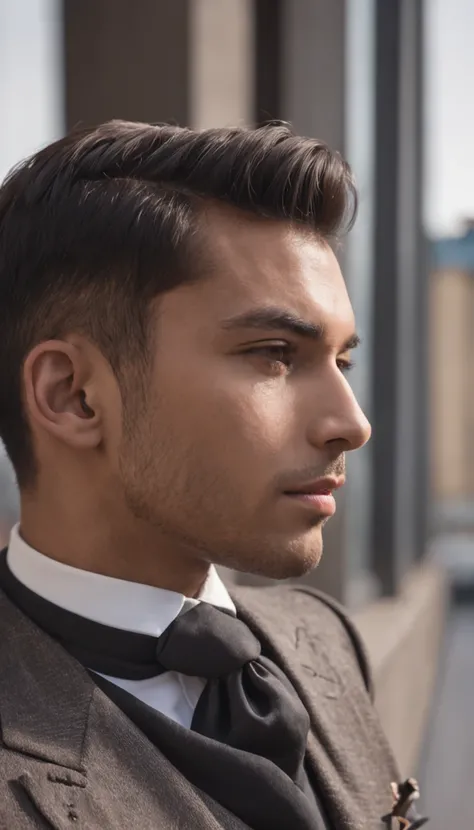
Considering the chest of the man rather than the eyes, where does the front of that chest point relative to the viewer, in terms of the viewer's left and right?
facing the viewer and to the right of the viewer

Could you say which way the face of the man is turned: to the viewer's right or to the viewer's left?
to the viewer's right

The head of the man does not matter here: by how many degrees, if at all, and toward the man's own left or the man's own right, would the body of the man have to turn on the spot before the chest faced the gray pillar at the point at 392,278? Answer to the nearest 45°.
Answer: approximately 135° to the man's own left
